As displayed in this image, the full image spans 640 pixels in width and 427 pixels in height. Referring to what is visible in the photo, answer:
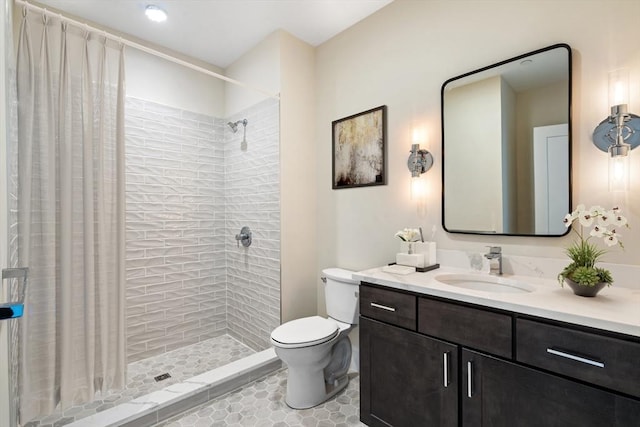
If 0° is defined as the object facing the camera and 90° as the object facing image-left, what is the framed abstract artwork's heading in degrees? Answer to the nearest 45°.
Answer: approximately 45°

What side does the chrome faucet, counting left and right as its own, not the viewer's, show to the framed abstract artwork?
right

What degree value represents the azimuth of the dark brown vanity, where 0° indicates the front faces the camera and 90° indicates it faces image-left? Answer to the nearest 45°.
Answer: approximately 45°

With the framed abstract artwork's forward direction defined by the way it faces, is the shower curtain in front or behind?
in front

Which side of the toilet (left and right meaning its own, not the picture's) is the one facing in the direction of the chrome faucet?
left

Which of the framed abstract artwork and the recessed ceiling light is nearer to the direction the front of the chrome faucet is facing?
the recessed ceiling light
